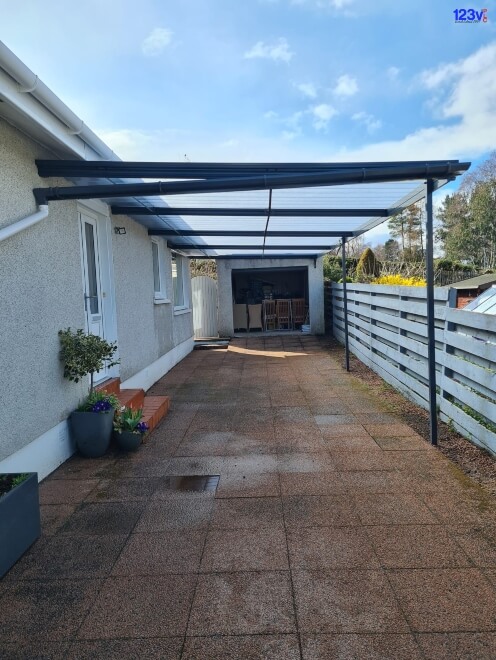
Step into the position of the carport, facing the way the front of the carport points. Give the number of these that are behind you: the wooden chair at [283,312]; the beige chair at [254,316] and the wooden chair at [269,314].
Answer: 3

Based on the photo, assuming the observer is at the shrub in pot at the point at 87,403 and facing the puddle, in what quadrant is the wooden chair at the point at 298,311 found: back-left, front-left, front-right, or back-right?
back-left

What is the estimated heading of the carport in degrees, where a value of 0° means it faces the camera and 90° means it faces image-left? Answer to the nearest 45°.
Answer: approximately 0°

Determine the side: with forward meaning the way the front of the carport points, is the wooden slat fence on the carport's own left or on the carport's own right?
on the carport's own left

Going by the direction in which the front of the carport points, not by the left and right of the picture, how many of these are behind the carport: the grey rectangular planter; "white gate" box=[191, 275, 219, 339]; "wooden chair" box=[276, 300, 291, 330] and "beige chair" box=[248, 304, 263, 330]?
3

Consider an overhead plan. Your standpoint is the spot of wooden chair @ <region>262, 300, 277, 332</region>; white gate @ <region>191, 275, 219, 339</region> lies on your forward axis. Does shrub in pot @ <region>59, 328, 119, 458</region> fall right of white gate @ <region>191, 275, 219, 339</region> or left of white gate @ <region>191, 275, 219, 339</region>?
left

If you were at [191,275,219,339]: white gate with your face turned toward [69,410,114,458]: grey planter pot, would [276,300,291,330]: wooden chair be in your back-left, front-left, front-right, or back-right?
back-left

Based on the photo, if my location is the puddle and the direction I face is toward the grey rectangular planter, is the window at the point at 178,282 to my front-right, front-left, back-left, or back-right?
back-right

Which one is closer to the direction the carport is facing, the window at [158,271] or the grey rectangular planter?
the grey rectangular planter
